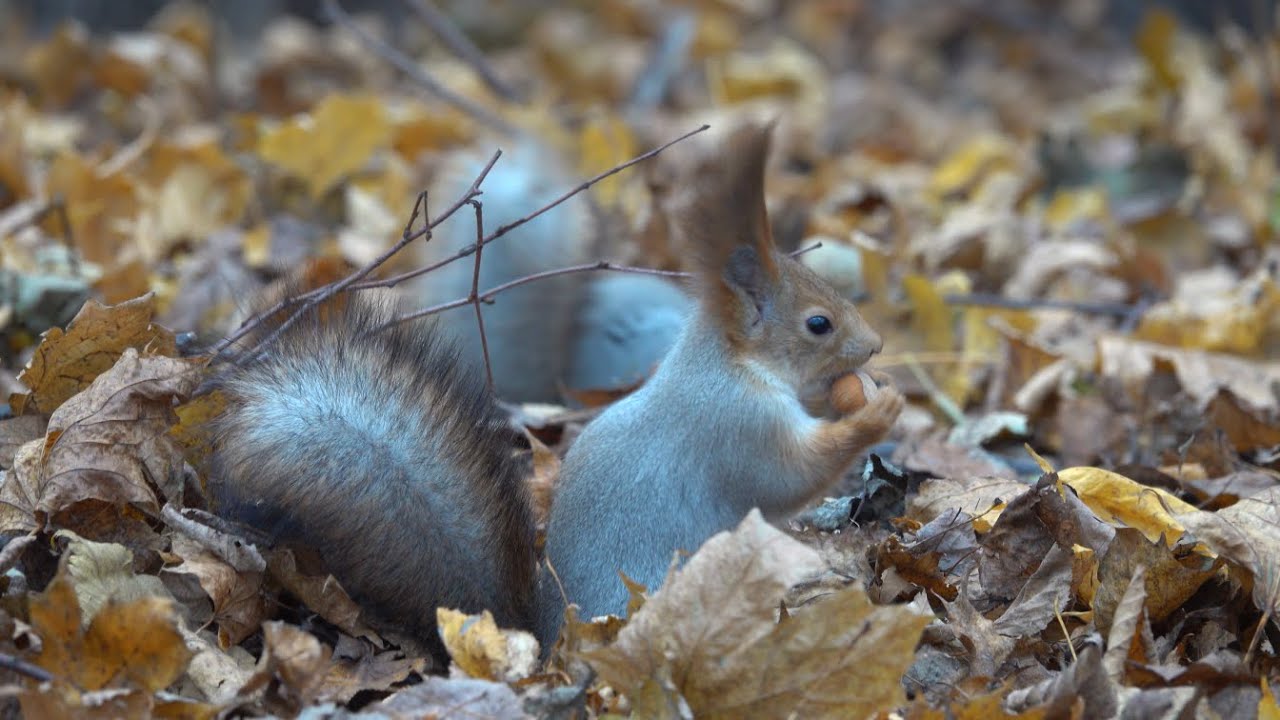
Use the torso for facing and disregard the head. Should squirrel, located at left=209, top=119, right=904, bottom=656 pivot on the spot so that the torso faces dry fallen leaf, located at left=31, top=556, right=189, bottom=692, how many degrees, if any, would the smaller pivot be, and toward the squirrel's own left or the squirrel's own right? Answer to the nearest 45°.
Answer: approximately 135° to the squirrel's own right

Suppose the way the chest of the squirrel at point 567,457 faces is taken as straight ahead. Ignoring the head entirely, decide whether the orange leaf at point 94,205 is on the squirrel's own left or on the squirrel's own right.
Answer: on the squirrel's own left

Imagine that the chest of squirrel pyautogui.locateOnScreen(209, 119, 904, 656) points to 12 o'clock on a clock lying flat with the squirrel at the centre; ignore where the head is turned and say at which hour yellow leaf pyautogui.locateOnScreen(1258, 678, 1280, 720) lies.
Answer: The yellow leaf is roughly at 1 o'clock from the squirrel.

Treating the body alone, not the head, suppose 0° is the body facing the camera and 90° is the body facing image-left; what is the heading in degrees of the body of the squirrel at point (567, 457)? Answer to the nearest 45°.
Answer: approximately 270°

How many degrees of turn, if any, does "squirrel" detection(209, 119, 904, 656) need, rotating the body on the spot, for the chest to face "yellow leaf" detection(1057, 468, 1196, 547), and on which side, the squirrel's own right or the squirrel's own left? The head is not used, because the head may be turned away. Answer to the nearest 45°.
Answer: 0° — it already faces it

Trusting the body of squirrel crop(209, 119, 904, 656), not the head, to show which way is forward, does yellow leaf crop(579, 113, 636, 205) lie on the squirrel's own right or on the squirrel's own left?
on the squirrel's own left

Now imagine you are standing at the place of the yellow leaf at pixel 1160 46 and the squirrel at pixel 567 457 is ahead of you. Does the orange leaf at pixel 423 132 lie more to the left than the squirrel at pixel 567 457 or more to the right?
right

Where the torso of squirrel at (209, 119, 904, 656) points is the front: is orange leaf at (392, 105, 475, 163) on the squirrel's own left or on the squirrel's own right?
on the squirrel's own left

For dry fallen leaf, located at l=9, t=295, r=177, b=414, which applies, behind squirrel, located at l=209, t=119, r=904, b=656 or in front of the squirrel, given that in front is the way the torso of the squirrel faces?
behind

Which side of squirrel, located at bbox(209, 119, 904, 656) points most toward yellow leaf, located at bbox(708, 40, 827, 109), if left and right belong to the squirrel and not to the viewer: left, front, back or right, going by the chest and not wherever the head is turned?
left

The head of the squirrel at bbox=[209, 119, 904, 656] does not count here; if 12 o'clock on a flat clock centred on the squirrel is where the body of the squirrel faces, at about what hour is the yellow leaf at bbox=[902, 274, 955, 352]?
The yellow leaf is roughly at 10 o'clock from the squirrel.
